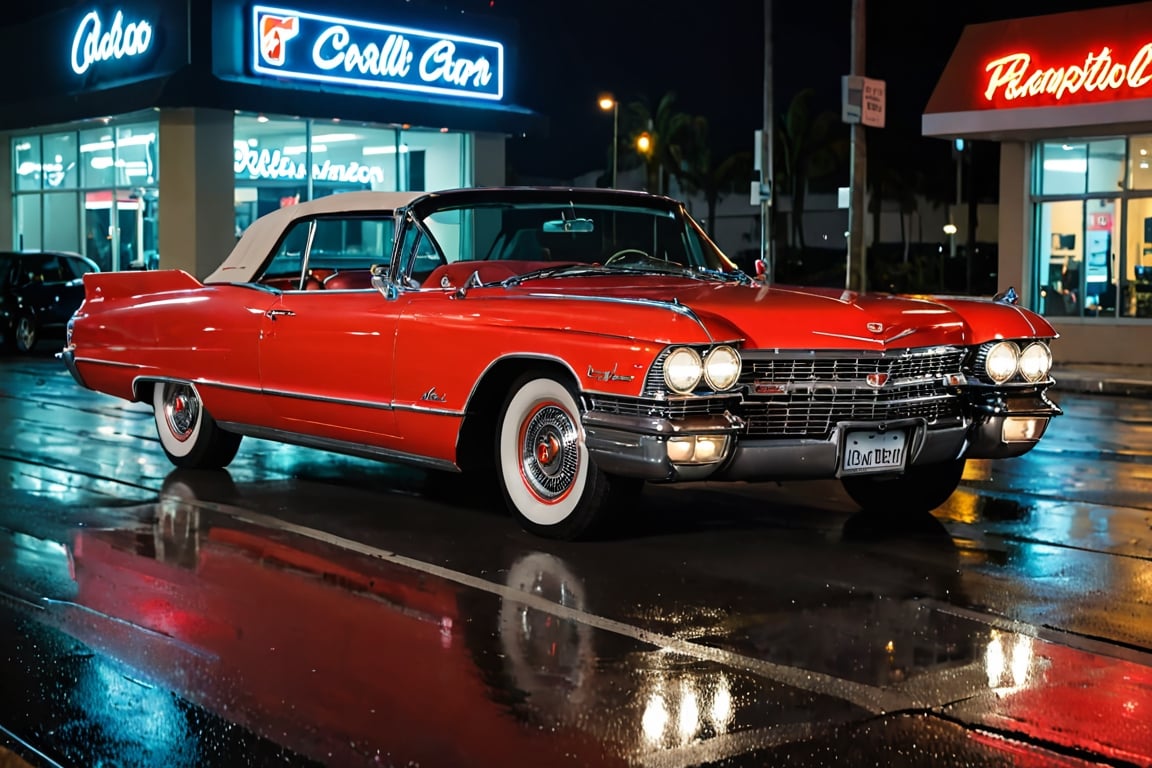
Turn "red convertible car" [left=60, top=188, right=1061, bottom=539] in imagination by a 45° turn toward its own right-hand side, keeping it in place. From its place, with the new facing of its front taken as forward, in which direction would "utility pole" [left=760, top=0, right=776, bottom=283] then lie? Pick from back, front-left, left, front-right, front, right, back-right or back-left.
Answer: back

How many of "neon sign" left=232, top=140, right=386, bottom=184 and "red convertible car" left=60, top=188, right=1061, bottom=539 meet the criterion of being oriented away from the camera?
0

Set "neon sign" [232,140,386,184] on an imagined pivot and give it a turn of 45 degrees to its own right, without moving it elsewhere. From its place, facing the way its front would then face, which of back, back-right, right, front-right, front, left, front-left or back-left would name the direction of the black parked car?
front-right

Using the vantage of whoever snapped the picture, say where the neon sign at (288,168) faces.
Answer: facing the viewer and to the right of the viewer

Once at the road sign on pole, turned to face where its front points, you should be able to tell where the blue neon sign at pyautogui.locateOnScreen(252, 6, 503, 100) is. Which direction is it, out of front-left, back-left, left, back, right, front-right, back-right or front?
back-right

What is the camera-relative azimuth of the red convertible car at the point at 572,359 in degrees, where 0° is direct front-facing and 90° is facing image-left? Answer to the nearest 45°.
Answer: approximately 315°

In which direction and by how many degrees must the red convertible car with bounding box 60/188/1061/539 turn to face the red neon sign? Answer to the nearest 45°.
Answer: approximately 90° to its left

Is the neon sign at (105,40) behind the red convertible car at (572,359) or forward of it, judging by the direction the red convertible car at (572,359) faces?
behind

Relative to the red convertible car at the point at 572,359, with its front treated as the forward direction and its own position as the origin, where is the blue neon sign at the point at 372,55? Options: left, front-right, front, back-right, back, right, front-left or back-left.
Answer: back-left

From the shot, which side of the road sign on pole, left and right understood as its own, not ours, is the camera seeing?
front
